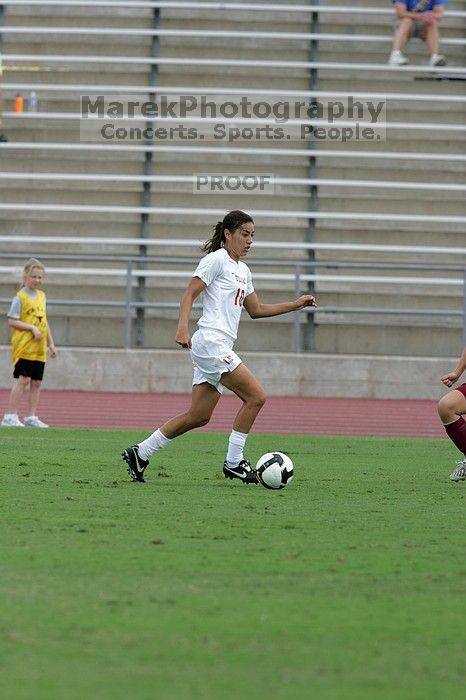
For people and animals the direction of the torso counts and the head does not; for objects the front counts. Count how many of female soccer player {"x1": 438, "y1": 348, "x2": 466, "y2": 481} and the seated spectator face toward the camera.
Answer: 1

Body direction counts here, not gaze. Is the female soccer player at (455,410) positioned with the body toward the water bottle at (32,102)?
no

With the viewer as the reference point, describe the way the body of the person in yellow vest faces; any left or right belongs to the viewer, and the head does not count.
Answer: facing the viewer and to the right of the viewer

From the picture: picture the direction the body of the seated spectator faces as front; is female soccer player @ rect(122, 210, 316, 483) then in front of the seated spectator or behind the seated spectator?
in front

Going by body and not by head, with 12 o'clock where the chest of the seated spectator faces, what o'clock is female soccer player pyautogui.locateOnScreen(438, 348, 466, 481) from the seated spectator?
The female soccer player is roughly at 12 o'clock from the seated spectator.

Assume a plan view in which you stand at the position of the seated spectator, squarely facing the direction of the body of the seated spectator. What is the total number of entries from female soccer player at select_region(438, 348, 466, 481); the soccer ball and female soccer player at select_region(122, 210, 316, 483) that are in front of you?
3

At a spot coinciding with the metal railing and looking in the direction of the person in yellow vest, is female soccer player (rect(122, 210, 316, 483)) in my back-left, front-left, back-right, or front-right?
front-left

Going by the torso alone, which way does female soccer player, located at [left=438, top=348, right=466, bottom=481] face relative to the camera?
to the viewer's left

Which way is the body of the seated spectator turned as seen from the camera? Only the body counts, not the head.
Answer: toward the camera

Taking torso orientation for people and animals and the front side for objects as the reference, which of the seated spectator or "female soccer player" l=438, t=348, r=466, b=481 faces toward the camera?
the seated spectator

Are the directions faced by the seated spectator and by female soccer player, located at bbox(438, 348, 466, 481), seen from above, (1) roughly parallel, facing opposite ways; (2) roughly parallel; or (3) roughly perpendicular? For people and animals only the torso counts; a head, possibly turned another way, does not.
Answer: roughly perpendicular

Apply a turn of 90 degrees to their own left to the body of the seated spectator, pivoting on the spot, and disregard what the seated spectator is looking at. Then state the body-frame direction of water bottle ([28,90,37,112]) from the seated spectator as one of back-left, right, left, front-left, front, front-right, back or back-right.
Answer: back

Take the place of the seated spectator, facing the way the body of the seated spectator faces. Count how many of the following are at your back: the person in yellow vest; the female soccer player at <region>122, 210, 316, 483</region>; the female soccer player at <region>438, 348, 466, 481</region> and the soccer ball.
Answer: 0

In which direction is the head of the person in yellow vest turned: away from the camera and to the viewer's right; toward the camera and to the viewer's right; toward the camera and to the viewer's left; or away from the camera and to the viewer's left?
toward the camera and to the viewer's right

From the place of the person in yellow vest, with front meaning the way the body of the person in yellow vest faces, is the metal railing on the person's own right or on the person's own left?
on the person's own left

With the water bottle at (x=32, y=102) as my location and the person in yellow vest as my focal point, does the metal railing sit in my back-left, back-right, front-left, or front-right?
front-left

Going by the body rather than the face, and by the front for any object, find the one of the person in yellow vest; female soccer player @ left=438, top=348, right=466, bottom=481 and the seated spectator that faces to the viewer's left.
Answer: the female soccer player

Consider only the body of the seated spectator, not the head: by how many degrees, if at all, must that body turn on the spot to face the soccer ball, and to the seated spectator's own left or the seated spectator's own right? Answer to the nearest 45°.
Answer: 0° — they already face it

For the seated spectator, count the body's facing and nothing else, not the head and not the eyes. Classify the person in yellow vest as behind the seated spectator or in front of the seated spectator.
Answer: in front

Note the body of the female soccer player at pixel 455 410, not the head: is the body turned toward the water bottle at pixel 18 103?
no
